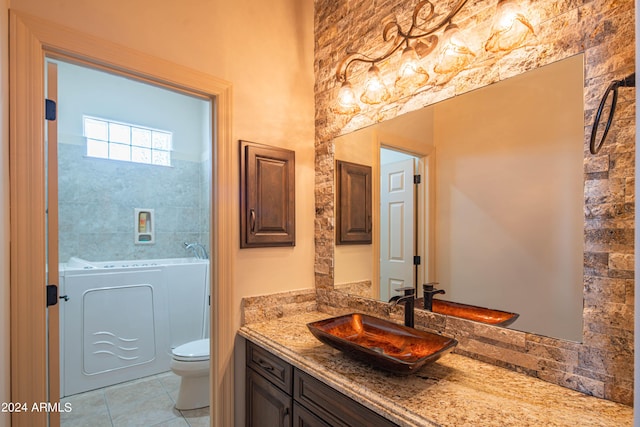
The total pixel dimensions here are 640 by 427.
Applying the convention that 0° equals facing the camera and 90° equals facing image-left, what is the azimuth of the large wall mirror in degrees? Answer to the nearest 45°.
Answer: approximately 45°

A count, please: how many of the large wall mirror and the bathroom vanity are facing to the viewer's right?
0

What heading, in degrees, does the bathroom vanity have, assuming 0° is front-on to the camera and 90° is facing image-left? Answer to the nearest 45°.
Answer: approximately 45°
